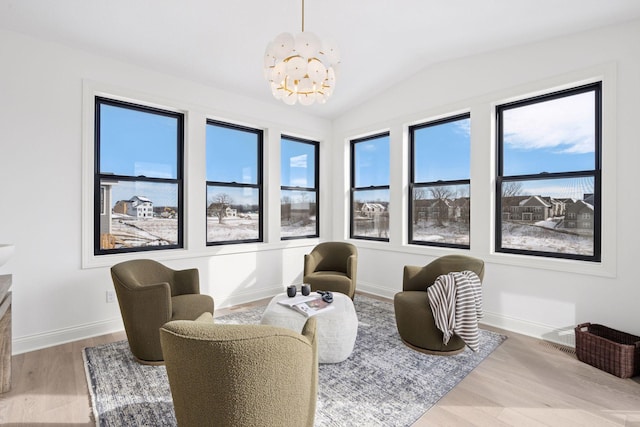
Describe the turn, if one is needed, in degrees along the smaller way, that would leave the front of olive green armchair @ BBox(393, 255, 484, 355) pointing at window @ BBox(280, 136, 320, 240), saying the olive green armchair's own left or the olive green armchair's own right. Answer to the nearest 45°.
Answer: approximately 90° to the olive green armchair's own right

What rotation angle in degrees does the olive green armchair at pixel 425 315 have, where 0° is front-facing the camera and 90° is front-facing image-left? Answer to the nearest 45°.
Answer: approximately 45°

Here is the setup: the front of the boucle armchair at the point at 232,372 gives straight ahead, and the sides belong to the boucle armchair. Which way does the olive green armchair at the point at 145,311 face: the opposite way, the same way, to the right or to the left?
to the right

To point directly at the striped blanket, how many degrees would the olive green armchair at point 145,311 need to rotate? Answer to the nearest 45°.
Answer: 0° — it already faces it

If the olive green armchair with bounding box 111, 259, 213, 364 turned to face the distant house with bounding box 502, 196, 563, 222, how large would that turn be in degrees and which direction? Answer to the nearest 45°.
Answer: approximately 45° to its left

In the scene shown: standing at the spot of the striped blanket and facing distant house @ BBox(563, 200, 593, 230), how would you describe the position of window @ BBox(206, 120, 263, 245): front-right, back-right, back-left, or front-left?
back-left

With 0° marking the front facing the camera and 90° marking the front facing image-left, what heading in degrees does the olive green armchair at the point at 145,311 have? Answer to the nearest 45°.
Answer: approximately 315°

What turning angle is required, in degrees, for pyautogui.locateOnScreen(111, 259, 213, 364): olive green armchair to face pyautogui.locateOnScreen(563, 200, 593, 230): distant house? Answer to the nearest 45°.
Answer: approximately 45° to its left

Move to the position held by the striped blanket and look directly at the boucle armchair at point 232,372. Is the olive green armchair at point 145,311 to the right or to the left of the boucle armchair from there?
right

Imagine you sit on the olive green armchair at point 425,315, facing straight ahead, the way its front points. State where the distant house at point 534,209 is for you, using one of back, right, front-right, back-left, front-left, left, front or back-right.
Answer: back

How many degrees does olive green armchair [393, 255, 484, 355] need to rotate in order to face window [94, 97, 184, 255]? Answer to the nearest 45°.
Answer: approximately 45° to its right

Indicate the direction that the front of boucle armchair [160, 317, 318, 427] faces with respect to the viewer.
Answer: facing away from the viewer and to the right of the viewer
